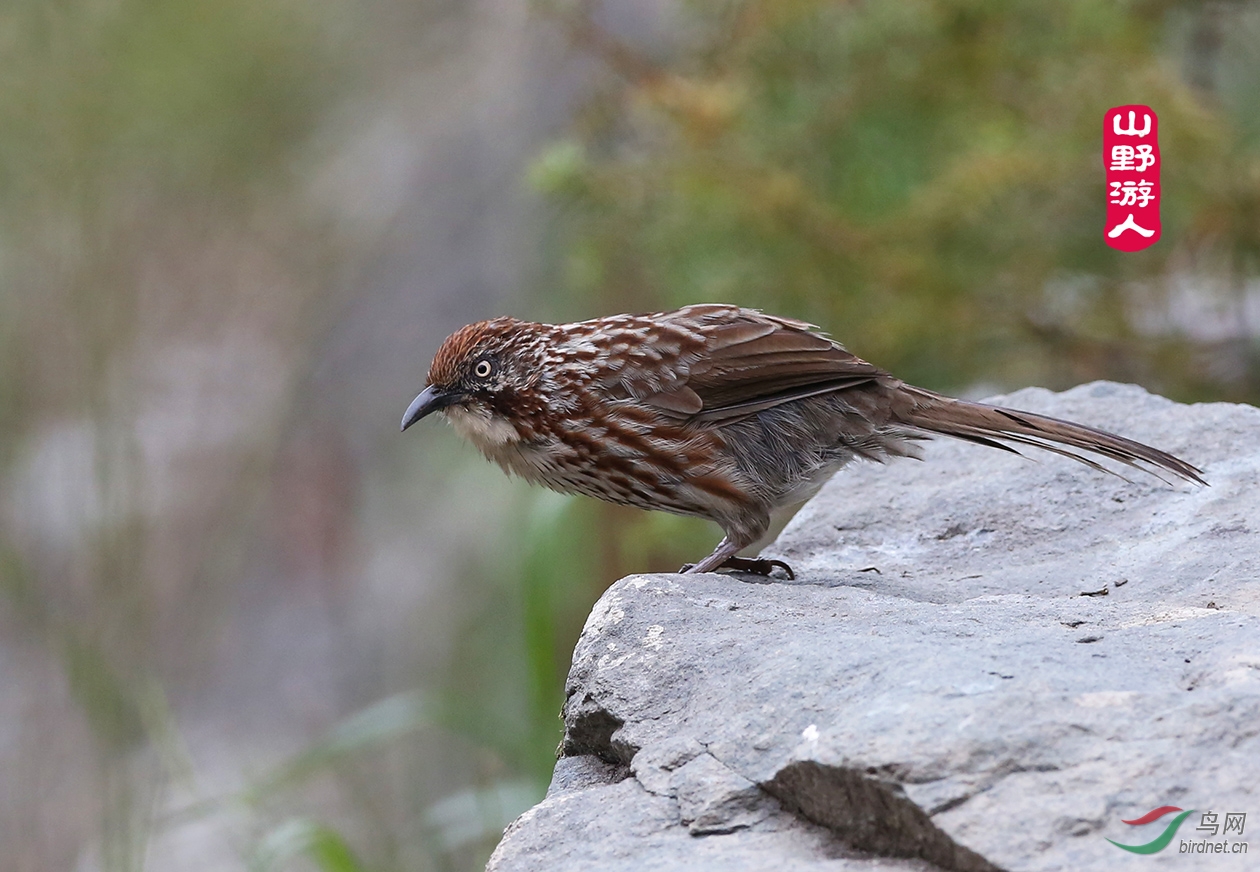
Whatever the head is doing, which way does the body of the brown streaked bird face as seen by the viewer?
to the viewer's left
